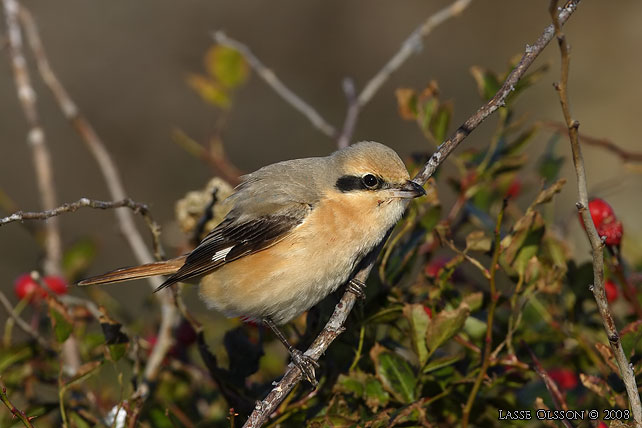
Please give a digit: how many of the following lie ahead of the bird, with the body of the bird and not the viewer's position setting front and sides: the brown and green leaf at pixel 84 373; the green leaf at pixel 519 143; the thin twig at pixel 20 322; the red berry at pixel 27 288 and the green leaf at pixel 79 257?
1

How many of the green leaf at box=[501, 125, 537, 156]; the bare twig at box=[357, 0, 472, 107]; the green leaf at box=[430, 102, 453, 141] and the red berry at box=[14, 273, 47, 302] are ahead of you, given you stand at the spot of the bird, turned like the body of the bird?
3

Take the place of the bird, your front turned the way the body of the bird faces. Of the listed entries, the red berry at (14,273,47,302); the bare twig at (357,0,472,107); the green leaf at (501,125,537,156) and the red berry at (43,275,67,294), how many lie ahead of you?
2

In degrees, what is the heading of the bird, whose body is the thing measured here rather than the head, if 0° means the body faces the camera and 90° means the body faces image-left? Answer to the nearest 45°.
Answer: approximately 270°

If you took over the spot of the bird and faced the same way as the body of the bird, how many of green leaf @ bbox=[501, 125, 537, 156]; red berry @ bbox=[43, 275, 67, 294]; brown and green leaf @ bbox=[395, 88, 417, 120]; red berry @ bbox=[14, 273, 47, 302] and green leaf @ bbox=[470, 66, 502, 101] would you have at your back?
2

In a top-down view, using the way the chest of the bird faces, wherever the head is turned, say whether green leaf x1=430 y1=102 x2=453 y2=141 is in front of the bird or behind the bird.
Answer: in front

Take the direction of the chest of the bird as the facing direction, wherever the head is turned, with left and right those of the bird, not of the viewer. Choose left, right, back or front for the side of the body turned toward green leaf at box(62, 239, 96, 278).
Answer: back

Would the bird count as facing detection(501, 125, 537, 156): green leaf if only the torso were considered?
yes

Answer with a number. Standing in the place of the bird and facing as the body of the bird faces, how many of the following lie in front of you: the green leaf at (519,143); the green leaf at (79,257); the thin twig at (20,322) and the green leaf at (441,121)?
2

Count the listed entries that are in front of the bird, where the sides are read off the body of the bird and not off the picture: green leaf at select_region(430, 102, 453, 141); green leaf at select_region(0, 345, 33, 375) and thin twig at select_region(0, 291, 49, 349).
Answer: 1

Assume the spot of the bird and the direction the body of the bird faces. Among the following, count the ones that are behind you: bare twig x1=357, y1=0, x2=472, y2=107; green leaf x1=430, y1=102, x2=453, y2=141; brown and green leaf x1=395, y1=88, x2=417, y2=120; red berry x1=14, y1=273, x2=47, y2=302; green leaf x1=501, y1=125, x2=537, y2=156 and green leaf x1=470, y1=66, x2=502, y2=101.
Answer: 1

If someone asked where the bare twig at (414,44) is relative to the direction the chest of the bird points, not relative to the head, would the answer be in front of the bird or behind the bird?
in front
